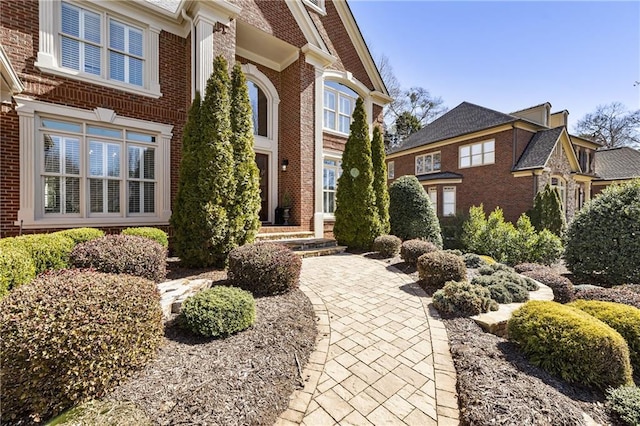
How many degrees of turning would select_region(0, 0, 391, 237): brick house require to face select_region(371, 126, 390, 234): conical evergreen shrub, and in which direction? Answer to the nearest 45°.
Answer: approximately 45° to its left

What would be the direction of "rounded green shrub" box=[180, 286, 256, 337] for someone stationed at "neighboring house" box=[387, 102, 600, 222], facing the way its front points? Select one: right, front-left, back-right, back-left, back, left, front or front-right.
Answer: front-right

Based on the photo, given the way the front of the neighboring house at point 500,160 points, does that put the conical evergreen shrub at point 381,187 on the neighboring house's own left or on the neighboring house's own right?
on the neighboring house's own right

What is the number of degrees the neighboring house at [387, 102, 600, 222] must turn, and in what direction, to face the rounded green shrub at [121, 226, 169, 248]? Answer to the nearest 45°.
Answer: approximately 45° to its right

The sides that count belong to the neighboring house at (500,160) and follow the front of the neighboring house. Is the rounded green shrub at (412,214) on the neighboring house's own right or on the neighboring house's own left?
on the neighboring house's own right

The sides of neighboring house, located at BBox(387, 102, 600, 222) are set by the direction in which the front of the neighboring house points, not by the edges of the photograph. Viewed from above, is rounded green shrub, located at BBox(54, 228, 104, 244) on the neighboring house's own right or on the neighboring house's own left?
on the neighboring house's own right

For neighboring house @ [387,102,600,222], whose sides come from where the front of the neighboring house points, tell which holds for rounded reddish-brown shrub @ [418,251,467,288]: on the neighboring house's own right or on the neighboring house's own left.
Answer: on the neighboring house's own right

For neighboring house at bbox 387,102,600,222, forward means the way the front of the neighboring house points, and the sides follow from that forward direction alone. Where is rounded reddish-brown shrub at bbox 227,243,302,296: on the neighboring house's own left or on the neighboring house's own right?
on the neighboring house's own right

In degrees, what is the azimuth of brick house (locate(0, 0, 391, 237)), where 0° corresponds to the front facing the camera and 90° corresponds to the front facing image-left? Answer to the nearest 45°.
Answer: approximately 315°
